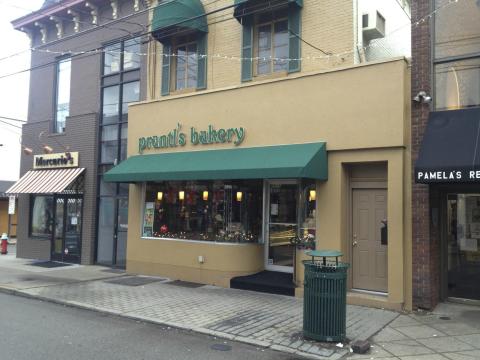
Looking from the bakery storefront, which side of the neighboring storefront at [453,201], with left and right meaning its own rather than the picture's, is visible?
right

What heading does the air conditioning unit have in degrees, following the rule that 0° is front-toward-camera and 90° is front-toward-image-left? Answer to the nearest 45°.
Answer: approximately 45°

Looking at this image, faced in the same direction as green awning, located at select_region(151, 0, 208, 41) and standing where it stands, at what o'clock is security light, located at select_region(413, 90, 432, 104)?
The security light is roughly at 9 o'clock from the green awning.

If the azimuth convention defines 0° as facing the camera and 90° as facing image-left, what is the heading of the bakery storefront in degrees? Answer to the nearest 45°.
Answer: approximately 45°

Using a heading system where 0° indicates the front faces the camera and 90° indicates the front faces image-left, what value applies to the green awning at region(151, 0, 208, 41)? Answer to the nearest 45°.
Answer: approximately 45°

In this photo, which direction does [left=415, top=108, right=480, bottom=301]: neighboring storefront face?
toward the camera

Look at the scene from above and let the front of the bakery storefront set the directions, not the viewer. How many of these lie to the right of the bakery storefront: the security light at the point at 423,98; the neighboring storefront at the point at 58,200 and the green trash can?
1
